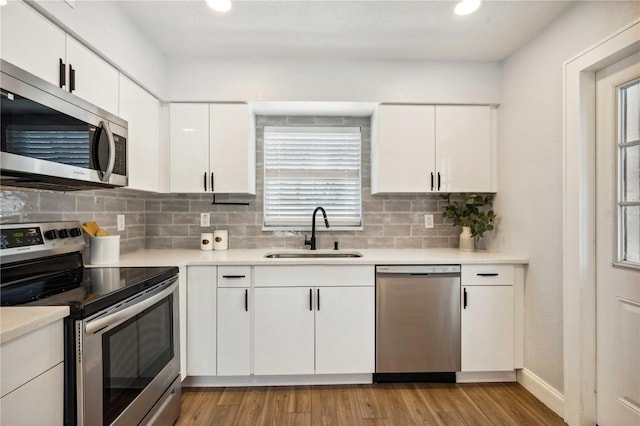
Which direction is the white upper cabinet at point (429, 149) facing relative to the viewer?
toward the camera

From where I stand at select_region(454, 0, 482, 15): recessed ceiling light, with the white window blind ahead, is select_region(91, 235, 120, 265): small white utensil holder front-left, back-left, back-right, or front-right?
front-left

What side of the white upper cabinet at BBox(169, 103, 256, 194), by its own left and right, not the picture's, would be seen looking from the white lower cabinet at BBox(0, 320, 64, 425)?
front

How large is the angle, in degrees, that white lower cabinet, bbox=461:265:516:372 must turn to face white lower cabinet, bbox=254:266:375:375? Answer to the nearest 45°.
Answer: approximately 45° to its right

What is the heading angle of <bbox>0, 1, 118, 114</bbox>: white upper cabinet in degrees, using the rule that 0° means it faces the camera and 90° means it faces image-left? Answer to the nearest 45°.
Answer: approximately 315°

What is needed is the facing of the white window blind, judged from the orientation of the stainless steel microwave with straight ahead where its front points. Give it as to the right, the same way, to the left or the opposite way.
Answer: to the right

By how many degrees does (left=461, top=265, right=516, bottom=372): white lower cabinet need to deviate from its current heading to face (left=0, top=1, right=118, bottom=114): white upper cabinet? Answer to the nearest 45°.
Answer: approximately 45° to its right

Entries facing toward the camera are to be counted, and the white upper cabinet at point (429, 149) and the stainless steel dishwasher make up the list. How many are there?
2

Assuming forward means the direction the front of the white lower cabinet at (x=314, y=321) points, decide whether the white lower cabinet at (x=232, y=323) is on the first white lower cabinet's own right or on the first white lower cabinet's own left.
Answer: on the first white lower cabinet's own right

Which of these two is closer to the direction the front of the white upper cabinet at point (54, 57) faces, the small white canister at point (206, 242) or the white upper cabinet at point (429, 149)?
the white upper cabinet

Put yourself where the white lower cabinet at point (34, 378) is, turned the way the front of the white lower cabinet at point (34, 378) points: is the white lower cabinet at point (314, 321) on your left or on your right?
on your left

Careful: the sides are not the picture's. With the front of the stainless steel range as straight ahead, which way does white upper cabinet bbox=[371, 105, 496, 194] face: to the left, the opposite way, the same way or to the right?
to the right

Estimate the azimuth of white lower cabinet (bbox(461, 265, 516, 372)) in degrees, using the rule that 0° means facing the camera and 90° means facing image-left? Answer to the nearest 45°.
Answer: approximately 0°

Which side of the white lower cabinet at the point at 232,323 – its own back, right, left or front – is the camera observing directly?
front

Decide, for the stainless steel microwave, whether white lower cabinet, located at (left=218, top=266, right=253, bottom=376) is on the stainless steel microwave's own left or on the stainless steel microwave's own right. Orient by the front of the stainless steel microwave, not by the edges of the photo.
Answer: on the stainless steel microwave's own left

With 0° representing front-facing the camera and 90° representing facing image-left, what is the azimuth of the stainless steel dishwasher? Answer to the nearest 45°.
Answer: approximately 0°

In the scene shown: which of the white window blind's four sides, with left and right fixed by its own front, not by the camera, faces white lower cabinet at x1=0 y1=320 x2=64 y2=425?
front

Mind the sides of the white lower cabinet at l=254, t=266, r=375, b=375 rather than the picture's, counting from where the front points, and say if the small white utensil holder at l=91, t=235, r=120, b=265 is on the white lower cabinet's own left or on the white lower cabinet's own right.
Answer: on the white lower cabinet's own right
